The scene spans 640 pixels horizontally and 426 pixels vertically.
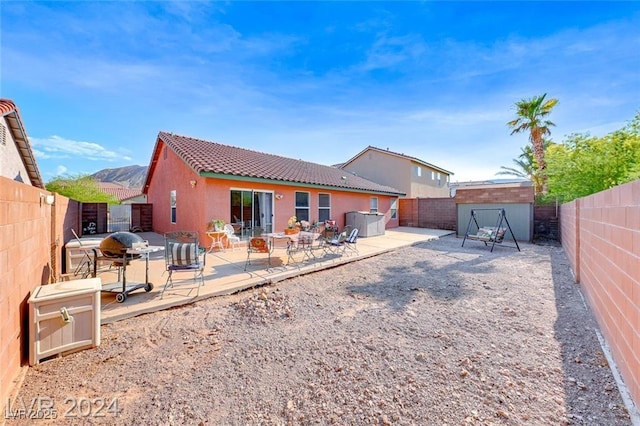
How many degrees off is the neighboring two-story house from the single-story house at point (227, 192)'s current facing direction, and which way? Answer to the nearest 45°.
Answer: approximately 90° to its right

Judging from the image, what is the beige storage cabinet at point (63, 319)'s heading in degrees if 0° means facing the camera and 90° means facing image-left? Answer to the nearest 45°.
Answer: approximately 315°

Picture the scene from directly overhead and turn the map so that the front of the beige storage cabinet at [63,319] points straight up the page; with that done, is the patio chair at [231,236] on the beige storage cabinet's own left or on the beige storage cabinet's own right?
on the beige storage cabinet's own left
